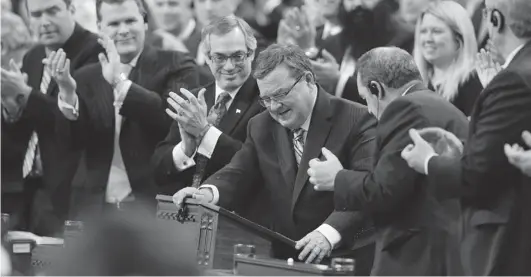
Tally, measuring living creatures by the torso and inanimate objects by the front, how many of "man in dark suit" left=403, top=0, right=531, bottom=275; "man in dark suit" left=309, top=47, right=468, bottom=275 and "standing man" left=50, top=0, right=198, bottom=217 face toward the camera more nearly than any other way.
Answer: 1

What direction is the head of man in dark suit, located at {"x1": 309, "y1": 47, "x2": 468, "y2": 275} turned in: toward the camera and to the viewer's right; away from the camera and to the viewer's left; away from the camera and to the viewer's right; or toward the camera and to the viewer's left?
away from the camera and to the viewer's left

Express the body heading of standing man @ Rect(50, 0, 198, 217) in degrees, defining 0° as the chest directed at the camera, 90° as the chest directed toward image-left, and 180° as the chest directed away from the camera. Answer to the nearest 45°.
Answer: approximately 0°

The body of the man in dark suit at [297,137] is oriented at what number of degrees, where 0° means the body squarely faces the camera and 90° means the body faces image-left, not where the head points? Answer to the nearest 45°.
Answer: approximately 45°

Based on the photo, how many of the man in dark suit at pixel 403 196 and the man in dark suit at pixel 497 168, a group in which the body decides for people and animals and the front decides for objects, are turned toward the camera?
0

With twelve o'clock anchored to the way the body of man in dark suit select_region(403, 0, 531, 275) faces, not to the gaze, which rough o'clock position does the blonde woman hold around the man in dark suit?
The blonde woman is roughly at 1 o'clock from the man in dark suit.

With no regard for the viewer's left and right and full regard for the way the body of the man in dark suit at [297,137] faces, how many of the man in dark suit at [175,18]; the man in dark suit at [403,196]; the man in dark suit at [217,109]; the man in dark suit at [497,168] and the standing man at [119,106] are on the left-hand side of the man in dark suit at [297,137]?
2

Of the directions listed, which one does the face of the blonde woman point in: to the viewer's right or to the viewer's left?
to the viewer's left

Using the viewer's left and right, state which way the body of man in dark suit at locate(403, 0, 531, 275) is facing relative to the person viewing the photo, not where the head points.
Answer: facing away from the viewer and to the left of the viewer

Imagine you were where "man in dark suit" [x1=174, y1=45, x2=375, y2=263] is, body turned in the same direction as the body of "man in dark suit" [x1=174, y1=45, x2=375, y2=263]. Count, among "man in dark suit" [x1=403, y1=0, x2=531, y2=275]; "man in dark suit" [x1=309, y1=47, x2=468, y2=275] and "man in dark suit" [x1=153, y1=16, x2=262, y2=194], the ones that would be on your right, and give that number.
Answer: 1

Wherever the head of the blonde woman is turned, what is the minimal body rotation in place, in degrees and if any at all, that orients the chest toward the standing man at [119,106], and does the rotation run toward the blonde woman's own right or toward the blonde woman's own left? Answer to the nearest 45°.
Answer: approximately 45° to the blonde woman's own right
